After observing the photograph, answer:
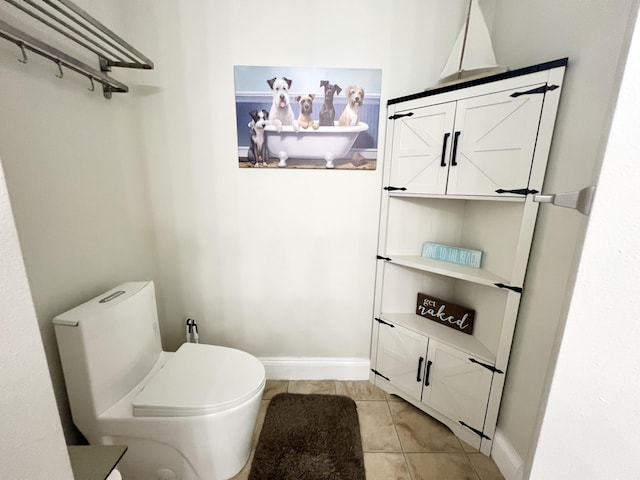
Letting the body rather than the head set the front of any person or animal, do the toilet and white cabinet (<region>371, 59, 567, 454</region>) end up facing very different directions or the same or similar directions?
very different directions

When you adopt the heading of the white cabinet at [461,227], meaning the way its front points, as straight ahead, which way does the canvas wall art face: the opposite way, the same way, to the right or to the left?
to the left

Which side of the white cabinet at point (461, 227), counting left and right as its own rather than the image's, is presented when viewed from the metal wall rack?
front

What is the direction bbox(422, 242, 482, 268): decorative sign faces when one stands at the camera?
facing the viewer and to the left of the viewer

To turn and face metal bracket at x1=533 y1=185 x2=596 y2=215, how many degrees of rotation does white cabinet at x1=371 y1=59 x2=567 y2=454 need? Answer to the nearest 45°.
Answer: approximately 45° to its left

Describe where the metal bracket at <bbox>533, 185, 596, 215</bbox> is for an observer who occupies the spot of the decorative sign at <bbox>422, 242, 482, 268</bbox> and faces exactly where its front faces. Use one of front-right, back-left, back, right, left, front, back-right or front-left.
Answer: front-left

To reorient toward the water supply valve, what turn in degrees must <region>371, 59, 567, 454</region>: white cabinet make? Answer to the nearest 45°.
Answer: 0° — it already faces it

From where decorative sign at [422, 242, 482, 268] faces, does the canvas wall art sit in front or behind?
in front
